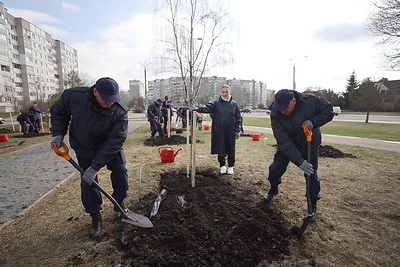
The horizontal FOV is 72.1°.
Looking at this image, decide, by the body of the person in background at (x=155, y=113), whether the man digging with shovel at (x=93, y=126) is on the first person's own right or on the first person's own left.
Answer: on the first person's own right

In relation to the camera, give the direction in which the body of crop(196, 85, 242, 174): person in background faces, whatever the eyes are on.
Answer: toward the camera

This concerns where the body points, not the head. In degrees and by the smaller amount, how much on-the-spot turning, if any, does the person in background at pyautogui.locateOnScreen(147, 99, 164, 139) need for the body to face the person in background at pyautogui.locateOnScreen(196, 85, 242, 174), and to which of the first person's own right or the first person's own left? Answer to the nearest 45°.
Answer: approximately 45° to the first person's own right

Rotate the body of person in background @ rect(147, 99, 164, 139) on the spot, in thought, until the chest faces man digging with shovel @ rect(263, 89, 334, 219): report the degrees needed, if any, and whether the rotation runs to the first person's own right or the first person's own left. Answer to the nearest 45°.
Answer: approximately 45° to the first person's own right

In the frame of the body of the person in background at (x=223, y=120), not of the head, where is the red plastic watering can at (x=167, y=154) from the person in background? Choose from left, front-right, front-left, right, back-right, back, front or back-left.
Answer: back-right

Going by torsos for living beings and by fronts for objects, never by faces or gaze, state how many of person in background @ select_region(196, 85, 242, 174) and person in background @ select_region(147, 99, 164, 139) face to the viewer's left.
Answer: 0

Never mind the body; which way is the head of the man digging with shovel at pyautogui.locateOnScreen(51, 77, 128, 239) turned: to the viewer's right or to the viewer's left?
to the viewer's right

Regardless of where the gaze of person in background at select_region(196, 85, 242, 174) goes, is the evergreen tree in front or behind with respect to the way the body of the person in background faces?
behind

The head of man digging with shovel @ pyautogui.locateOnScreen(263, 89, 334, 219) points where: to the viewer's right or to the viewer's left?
to the viewer's left

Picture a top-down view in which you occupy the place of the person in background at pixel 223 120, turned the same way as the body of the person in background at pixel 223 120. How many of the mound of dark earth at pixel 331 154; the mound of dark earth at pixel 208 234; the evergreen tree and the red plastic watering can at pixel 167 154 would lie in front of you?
1

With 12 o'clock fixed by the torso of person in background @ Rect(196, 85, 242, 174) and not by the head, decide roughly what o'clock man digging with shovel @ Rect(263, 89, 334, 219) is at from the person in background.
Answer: The man digging with shovel is roughly at 11 o'clock from the person in background.

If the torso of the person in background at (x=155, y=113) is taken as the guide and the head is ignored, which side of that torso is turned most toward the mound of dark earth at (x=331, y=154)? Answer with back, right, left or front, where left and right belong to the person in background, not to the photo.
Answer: front
